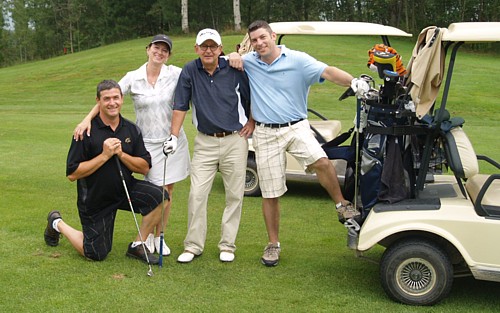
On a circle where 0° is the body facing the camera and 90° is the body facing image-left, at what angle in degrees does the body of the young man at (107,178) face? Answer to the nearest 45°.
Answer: approximately 315°

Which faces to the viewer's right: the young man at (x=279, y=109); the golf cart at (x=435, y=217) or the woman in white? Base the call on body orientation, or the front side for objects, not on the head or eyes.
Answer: the golf cart

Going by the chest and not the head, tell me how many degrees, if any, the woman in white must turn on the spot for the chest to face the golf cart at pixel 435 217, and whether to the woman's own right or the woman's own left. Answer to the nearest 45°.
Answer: approximately 45° to the woman's own left

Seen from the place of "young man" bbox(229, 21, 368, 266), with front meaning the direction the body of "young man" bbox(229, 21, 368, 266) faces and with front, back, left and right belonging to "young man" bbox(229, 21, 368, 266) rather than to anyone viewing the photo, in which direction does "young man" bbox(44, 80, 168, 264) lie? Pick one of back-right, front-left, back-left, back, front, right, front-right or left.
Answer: right

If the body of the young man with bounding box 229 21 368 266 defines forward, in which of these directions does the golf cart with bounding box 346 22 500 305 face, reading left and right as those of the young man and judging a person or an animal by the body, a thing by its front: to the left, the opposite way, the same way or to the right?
to the left

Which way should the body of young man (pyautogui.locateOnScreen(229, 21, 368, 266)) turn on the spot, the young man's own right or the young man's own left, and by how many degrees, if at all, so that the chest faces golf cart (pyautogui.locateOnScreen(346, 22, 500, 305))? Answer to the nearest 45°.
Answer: approximately 45° to the young man's own left

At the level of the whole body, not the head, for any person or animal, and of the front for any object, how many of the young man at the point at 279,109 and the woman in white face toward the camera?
2

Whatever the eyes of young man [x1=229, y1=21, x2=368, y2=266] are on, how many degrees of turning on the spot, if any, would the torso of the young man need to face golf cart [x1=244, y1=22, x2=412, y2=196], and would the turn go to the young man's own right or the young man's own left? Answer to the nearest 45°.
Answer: approximately 180°

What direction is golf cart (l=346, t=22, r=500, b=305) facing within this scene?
to the viewer's right

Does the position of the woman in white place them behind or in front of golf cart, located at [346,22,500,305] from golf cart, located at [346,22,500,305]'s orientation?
behind

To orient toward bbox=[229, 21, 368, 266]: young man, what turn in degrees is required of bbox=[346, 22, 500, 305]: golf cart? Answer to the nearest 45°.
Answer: approximately 135° to its left
